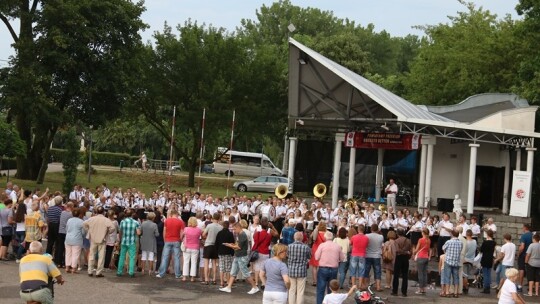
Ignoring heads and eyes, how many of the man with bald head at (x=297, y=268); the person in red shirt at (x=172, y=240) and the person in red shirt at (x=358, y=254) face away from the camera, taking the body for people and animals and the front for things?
3

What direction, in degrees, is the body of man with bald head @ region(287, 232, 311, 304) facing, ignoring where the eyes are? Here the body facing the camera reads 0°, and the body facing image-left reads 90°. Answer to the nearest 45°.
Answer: approximately 180°

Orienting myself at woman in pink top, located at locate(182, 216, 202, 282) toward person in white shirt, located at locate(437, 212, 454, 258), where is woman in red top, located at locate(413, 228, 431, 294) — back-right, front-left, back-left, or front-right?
front-right

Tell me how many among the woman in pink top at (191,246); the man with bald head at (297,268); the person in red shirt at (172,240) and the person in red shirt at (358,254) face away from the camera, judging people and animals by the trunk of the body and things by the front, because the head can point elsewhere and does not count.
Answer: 4

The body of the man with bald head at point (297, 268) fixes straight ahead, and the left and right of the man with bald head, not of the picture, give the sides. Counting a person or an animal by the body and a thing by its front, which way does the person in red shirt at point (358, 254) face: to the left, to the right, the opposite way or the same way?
the same way

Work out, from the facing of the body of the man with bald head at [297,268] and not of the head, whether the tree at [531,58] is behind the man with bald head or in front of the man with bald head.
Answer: in front

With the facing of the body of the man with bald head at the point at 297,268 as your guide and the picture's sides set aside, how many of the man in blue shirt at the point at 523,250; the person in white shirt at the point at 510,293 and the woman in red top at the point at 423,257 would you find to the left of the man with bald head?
0

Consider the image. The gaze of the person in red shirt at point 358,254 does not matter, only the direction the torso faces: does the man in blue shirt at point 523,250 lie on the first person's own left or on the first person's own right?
on the first person's own right

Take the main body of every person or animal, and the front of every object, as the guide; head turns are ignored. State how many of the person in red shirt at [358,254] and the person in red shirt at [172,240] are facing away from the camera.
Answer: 2

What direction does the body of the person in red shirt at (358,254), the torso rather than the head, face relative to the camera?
away from the camera

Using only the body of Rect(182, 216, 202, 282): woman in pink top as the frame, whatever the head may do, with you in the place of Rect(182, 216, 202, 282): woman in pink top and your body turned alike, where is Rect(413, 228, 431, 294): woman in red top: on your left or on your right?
on your right

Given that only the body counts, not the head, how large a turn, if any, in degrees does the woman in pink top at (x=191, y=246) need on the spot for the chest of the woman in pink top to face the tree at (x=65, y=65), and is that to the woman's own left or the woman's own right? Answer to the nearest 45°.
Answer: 0° — they already face it

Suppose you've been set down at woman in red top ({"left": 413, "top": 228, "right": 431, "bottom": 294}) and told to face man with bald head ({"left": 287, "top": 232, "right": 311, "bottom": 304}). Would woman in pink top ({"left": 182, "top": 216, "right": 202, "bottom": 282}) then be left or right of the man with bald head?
right

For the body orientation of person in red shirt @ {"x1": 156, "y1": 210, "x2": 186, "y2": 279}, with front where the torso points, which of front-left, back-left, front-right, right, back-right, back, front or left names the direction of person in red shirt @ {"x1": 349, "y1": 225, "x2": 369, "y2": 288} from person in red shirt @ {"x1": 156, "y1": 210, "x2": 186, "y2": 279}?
right

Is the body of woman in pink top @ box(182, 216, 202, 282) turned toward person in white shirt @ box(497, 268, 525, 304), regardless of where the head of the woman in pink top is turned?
no

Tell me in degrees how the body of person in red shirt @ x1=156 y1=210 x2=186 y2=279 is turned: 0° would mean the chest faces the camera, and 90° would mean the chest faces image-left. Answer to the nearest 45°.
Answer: approximately 180°

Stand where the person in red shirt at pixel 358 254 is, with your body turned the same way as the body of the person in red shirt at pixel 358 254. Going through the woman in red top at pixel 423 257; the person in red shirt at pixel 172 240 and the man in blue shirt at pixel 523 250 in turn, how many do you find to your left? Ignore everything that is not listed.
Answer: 1

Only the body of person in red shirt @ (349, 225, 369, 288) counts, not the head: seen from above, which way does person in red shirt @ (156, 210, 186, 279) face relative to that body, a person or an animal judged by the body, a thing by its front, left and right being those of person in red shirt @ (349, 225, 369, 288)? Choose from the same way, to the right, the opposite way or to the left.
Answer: the same way

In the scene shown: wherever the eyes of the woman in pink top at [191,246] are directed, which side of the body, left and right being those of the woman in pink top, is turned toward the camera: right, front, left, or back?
back

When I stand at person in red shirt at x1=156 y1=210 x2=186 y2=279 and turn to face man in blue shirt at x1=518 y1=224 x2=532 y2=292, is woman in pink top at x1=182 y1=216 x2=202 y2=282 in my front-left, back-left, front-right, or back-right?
front-right

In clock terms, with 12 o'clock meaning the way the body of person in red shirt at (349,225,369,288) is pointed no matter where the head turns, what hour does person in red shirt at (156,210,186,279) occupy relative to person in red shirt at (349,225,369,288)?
person in red shirt at (156,210,186,279) is roughly at 9 o'clock from person in red shirt at (349,225,369,288).
